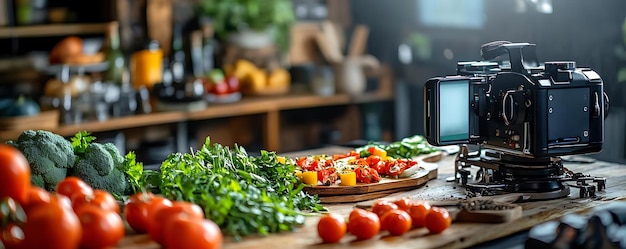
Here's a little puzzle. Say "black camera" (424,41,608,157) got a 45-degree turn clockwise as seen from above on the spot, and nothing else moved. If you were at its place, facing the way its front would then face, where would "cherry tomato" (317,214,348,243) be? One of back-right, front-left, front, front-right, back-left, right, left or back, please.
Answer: back-left

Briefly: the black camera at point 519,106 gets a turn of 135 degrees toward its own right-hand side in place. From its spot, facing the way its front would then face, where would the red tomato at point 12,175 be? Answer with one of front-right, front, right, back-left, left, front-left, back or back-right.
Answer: back-right

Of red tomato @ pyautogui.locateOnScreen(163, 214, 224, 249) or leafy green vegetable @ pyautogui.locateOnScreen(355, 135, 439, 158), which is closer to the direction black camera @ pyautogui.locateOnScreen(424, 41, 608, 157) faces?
the leafy green vegetable

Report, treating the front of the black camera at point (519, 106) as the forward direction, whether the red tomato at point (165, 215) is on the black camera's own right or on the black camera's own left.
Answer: on the black camera's own left

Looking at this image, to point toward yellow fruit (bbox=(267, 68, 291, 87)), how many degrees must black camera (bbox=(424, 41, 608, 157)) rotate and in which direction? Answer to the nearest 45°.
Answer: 0° — it already faces it

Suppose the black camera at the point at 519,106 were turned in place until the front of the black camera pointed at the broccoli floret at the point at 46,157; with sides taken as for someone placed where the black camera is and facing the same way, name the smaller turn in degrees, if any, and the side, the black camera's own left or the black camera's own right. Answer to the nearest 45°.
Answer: approximately 45° to the black camera's own left

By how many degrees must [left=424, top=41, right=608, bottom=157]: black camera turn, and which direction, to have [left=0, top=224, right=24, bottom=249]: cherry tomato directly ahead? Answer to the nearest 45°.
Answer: approximately 90° to its left

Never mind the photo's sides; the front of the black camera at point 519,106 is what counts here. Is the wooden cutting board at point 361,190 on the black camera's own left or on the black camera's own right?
on the black camera's own left

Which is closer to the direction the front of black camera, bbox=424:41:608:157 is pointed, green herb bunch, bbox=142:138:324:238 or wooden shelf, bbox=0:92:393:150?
the wooden shelf

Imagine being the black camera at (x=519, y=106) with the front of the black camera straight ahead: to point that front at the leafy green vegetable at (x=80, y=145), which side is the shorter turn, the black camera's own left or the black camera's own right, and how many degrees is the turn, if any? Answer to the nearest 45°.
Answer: approximately 45° to the black camera's own left

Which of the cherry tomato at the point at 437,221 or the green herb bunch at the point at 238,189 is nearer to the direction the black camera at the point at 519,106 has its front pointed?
the green herb bunch

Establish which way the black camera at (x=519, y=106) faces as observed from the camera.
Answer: facing away from the viewer and to the left of the viewer

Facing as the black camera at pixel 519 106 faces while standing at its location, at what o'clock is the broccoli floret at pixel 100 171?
The broccoli floret is roughly at 10 o'clock from the black camera.
